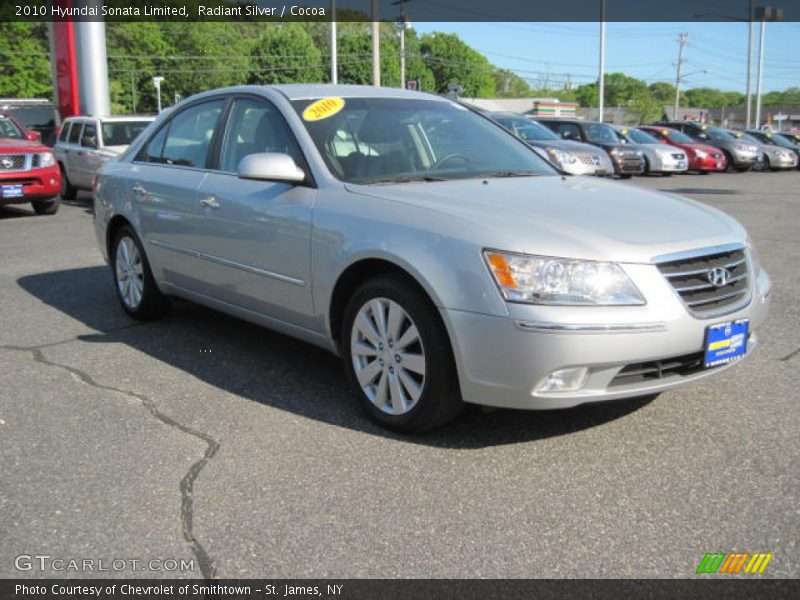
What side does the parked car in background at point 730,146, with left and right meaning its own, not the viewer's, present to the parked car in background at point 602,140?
right

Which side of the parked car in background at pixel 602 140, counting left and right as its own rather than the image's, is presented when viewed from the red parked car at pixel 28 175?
right

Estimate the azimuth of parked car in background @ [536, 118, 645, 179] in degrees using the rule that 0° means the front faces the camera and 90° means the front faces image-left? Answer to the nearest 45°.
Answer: approximately 315°

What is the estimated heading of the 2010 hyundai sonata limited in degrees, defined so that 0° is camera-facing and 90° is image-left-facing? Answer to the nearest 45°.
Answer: approximately 315°

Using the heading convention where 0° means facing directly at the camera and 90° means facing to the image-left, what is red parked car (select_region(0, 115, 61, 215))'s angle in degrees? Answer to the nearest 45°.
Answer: approximately 315°
